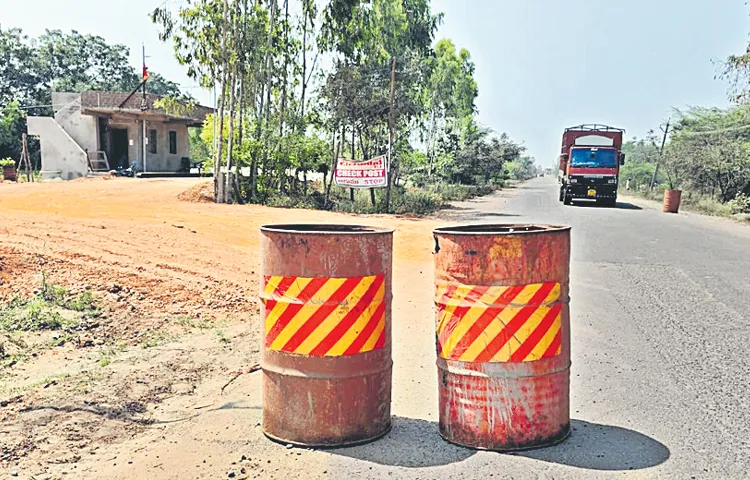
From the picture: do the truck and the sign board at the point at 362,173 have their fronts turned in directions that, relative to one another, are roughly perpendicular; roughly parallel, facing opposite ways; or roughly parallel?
roughly parallel

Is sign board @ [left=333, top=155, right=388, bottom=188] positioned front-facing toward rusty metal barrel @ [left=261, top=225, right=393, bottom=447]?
yes

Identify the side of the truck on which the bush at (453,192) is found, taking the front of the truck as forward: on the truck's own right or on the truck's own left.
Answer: on the truck's own right

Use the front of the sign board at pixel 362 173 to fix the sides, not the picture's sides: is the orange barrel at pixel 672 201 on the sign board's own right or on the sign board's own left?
on the sign board's own left

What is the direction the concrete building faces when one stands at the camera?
facing the viewer and to the right of the viewer

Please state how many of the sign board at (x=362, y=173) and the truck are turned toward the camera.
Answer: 2

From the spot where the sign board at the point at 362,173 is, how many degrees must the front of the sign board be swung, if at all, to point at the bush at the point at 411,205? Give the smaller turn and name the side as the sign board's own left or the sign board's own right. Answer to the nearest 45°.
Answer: approximately 135° to the sign board's own left

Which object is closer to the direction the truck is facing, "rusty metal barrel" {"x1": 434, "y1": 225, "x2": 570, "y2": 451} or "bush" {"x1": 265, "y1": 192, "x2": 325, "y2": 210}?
the rusty metal barrel

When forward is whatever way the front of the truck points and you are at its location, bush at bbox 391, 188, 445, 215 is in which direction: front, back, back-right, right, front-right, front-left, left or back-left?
front-right

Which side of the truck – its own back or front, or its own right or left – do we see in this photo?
front

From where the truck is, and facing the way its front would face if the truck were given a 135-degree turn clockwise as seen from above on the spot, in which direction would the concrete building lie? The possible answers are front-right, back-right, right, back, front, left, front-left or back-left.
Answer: front-left

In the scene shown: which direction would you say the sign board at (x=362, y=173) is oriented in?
toward the camera

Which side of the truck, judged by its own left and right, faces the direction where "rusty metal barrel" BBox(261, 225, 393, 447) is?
front

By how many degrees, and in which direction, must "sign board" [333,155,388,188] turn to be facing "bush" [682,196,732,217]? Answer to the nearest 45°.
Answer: approximately 135° to its left
